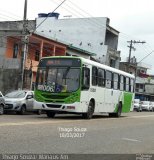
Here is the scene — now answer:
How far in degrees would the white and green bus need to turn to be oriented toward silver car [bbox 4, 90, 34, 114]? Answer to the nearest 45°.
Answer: approximately 90° to its right

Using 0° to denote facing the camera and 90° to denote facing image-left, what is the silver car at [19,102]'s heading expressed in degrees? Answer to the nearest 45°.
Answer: approximately 45°

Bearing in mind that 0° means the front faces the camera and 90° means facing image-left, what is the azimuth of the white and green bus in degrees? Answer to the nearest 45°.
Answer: approximately 45°
